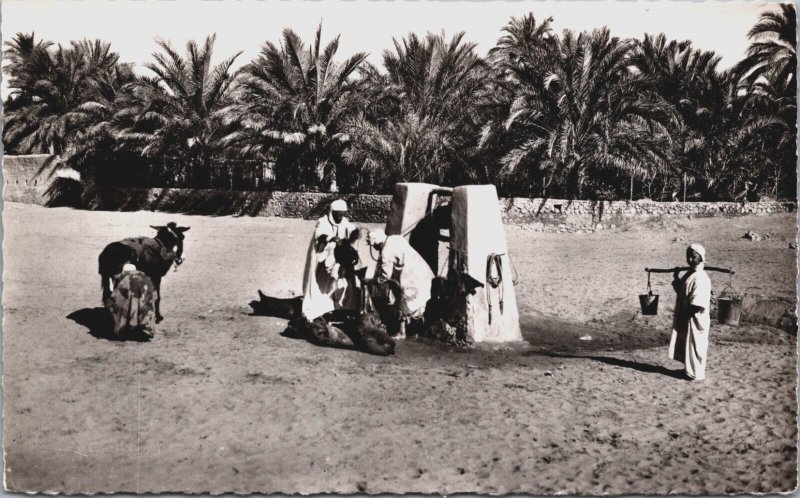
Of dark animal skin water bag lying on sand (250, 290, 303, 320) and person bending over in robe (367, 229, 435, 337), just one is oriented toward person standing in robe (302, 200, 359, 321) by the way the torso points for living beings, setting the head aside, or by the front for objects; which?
person bending over in robe (367, 229, 435, 337)

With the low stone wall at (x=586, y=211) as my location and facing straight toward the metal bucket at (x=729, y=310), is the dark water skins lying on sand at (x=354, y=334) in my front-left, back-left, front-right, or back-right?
front-right

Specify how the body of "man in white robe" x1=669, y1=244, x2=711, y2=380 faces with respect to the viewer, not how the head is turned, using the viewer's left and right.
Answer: facing the viewer and to the left of the viewer

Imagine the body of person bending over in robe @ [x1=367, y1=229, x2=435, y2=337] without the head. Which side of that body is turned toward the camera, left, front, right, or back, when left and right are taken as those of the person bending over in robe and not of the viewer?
left

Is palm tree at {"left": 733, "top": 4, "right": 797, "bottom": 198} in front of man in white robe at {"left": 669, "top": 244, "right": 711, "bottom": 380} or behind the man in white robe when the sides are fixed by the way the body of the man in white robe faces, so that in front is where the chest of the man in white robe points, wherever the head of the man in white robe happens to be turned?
behind

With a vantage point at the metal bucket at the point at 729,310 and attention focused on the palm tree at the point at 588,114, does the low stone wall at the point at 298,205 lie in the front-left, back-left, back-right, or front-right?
front-left

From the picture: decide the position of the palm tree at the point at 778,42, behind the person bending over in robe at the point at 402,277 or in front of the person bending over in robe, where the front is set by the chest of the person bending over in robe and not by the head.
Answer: behind
